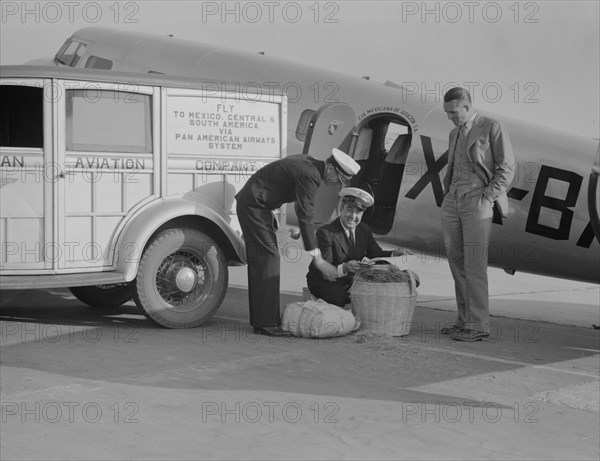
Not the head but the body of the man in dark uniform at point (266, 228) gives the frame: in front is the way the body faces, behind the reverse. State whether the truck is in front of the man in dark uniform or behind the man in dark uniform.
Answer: behind

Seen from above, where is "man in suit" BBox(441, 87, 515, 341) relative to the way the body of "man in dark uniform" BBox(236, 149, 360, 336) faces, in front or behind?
in front

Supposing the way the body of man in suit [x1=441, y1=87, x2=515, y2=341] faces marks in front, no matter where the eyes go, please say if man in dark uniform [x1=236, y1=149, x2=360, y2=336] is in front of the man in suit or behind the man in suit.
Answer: in front

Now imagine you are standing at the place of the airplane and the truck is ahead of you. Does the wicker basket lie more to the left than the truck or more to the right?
left

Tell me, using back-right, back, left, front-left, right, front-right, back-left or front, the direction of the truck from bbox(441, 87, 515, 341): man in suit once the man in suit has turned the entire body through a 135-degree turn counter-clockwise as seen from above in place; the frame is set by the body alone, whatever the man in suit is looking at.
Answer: back

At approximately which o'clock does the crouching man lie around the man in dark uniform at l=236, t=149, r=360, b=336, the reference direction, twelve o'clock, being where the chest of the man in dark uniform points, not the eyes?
The crouching man is roughly at 11 o'clock from the man in dark uniform.

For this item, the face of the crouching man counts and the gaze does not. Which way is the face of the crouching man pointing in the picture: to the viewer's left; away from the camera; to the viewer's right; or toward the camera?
toward the camera

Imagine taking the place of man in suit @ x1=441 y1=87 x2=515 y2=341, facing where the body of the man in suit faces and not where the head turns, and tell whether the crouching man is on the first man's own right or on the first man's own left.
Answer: on the first man's own right

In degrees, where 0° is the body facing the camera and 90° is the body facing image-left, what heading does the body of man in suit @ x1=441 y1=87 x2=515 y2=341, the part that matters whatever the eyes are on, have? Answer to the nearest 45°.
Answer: approximately 45°

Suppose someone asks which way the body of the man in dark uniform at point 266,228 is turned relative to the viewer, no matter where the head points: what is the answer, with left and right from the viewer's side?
facing to the right of the viewer

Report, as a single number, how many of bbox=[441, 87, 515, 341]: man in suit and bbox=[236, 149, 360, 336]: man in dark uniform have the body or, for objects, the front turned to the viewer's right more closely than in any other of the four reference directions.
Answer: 1

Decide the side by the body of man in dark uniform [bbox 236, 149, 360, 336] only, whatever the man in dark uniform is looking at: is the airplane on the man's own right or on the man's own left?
on the man's own left

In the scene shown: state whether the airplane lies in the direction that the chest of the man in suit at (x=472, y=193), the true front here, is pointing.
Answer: no
